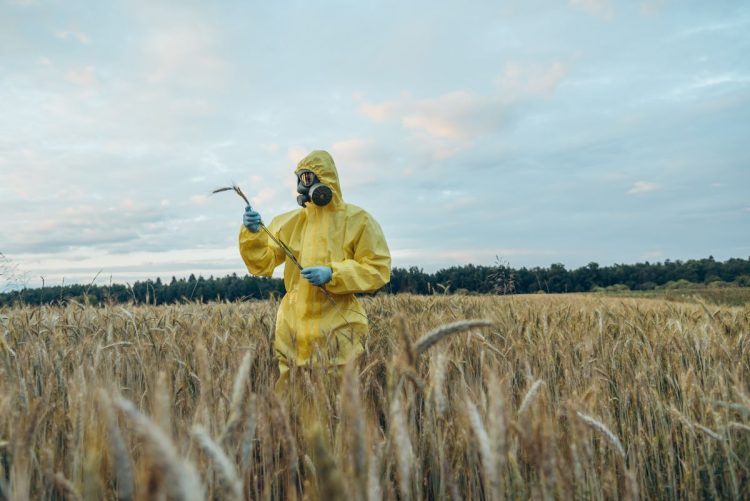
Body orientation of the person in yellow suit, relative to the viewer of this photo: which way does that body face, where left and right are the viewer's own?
facing the viewer and to the left of the viewer
